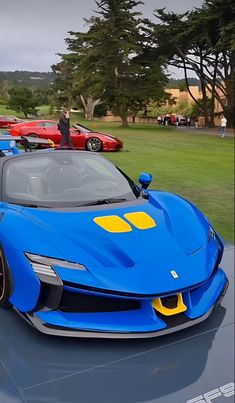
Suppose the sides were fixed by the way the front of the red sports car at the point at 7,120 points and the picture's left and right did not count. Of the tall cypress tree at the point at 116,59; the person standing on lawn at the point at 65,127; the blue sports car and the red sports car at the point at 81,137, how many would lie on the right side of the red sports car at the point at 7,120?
1

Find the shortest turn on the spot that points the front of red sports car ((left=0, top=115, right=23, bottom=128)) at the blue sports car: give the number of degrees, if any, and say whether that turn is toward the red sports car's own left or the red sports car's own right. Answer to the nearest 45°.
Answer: approximately 90° to the red sports car's own right

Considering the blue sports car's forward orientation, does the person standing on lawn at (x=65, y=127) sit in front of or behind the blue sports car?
behind

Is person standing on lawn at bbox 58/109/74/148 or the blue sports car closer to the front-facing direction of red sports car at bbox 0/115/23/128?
the person standing on lawn

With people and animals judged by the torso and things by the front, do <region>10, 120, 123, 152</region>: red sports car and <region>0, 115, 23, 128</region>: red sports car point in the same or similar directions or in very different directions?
same or similar directions

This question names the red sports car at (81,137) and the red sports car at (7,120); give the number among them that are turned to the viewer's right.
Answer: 2

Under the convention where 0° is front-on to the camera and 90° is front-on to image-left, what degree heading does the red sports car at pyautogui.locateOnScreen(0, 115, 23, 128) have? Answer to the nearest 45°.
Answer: approximately 270°

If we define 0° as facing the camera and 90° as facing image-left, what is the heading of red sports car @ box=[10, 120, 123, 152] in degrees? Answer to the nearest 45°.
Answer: approximately 270°

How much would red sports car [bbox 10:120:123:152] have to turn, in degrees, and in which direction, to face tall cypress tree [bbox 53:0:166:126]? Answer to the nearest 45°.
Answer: approximately 90° to its left

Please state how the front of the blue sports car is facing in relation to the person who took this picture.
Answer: facing the viewer and to the right of the viewer

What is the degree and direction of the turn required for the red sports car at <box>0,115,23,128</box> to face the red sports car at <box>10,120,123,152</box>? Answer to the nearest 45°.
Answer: approximately 45° to its right
